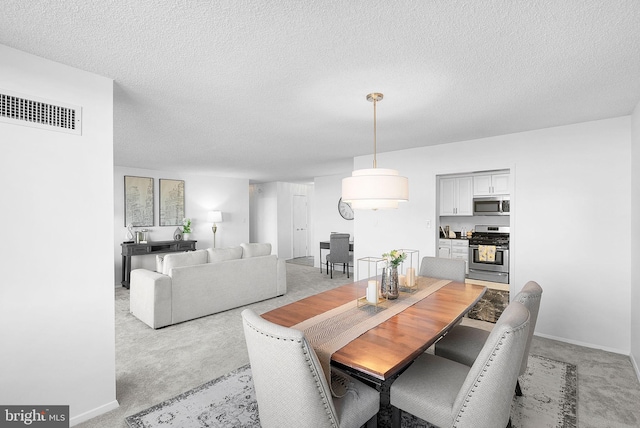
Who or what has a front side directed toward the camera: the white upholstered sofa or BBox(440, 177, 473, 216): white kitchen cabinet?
the white kitchen cabinet

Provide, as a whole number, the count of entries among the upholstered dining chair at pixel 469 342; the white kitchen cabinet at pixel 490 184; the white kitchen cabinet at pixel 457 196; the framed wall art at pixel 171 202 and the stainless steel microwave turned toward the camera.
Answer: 4

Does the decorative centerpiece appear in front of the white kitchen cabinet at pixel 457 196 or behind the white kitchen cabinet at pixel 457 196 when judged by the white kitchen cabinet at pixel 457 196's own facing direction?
in front

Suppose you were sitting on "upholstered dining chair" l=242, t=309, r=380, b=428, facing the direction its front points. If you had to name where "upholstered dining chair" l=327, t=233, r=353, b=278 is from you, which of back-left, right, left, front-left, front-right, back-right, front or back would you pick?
front-left

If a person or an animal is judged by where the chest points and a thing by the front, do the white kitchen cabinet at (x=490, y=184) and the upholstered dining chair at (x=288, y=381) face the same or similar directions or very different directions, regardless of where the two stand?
very different directions

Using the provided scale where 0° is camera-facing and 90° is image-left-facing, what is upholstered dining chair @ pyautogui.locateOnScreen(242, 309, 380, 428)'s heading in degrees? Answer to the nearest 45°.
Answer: approximately 225°

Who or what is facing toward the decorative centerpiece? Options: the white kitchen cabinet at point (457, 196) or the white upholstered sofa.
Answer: the white kitchen cabinet

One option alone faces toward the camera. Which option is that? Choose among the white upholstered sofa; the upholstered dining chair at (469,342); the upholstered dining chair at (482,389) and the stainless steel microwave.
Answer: the stainless steel microwave

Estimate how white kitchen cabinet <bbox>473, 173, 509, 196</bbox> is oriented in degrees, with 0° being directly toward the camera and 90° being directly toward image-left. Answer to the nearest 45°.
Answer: approximately 0°

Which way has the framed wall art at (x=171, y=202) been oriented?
toward the camera

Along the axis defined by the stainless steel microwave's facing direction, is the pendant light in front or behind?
in front

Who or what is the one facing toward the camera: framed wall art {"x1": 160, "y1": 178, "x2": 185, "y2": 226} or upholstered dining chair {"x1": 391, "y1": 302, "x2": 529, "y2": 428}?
the framed wall art

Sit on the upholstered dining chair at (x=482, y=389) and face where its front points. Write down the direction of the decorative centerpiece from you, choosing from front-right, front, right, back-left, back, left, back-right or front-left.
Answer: front

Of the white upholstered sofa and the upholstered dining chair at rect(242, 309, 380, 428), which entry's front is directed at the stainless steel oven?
the upholstered dining chair

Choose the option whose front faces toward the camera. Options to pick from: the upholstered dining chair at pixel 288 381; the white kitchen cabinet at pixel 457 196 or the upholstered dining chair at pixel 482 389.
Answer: the white kitchen cabinet

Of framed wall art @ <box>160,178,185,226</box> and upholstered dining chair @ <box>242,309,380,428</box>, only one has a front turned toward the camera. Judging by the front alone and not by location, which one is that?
the framed wall art

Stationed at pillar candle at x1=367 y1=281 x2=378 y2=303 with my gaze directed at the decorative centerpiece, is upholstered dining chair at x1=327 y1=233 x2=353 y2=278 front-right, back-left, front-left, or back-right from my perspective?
front-left

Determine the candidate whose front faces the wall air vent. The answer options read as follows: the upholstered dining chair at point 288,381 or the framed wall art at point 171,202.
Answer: the framed wall art

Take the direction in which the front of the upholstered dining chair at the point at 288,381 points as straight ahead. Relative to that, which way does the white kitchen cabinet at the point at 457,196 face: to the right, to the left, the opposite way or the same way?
the opposite way

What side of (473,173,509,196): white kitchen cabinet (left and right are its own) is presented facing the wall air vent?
front

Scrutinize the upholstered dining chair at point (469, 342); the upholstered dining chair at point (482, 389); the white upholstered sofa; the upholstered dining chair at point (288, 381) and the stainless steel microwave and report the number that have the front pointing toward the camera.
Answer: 1
